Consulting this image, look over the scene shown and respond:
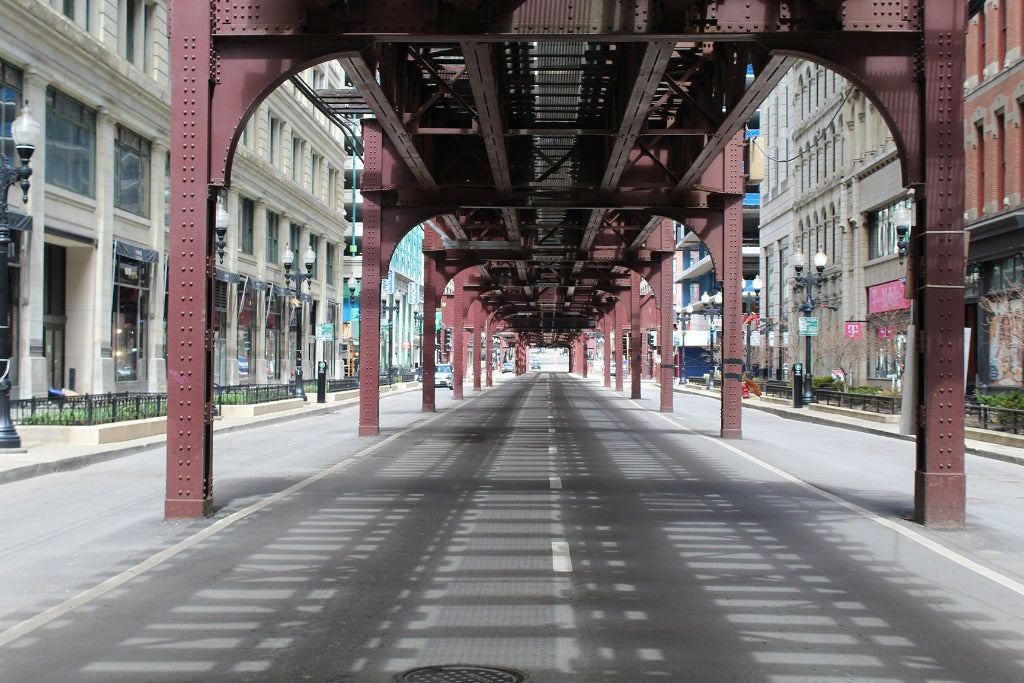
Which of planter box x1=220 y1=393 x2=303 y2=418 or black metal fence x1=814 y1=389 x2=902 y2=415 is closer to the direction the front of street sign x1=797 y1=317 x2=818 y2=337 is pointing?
the black metal fence

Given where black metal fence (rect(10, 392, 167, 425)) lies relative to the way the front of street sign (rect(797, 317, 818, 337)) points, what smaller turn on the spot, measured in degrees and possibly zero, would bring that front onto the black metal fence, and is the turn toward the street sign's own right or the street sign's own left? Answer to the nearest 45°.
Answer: approximately 45° to the street sign's own right

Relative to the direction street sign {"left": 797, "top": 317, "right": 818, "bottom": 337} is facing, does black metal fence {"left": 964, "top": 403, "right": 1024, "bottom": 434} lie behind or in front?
in front

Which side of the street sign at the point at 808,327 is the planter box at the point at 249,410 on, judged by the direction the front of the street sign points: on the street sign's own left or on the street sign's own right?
on the street sign's own right

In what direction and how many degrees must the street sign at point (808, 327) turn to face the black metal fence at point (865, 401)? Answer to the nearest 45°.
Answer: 0° — it already faces it

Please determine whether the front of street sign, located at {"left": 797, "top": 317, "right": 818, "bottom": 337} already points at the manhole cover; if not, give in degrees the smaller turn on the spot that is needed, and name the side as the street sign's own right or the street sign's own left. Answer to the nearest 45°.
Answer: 0° — it already faces it

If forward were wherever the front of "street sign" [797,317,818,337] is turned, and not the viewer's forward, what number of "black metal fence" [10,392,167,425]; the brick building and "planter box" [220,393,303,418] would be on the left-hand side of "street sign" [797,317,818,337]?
1

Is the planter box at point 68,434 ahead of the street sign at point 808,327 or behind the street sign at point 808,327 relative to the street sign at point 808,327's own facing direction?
ahead

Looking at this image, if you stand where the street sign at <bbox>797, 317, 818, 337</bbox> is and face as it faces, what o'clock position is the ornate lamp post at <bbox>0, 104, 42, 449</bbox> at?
The ornate lamp post is roughly at 1 o'clock from the street sign.

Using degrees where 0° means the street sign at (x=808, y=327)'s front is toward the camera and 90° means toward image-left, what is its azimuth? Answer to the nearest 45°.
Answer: approximately 0°
